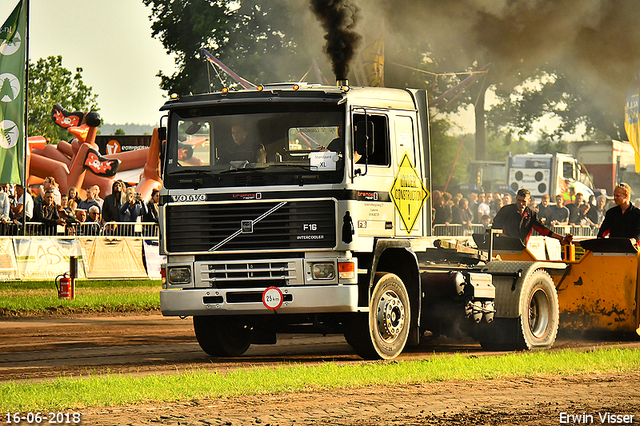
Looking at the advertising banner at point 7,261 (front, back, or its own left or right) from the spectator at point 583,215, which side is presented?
left

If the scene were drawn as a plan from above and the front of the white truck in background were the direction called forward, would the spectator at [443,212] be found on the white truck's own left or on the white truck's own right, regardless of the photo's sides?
on the white truck's own right

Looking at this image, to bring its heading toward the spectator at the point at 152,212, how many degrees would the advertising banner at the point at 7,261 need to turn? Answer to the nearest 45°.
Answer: approximately 135° to its left

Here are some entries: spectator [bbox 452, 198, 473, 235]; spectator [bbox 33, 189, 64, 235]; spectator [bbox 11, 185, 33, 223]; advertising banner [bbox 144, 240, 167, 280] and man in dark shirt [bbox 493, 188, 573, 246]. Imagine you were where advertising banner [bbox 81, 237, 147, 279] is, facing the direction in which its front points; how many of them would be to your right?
2

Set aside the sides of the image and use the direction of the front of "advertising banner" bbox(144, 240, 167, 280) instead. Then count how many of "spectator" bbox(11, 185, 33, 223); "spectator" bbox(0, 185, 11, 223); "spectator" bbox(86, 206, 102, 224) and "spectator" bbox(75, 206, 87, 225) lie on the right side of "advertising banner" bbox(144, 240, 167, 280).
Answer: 4

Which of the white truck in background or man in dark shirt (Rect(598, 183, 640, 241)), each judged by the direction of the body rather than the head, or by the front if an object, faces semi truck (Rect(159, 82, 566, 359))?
the man in dark shirt

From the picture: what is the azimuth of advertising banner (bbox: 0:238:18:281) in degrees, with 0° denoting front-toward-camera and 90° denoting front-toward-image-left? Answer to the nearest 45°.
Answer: approximately 0°

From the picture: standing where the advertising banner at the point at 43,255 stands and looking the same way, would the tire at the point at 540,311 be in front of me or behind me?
in front

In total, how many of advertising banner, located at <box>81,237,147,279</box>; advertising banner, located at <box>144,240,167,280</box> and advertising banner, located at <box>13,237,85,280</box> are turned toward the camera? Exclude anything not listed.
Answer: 3

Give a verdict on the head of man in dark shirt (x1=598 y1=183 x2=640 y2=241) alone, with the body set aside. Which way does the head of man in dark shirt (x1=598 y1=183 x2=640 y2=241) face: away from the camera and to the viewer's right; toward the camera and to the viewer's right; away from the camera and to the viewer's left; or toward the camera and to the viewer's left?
toward the camera and to the viewer's left
